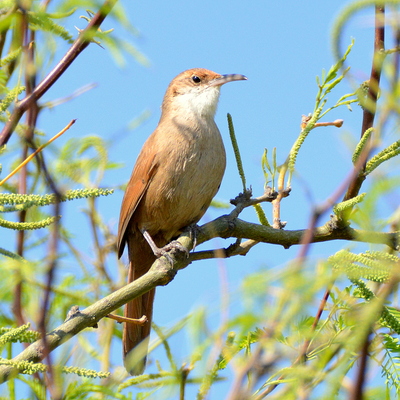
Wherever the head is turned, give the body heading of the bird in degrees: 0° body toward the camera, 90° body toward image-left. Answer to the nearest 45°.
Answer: approximately 315°

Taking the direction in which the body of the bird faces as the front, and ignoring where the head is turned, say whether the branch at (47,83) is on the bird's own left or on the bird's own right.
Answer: on the bird's own right
